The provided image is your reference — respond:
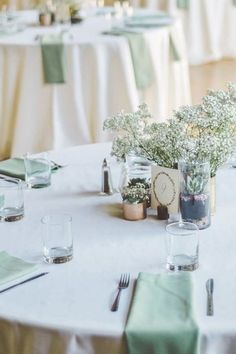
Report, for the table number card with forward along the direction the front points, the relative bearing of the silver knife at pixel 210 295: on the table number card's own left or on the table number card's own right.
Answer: on the table number card's own left

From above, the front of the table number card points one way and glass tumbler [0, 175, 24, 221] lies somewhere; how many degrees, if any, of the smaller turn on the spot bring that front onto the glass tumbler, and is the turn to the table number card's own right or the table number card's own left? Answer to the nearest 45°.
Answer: approximately 45° to the table number card's own right

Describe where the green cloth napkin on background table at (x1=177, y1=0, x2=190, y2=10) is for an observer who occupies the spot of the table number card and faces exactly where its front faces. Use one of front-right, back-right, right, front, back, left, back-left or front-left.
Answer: back-right

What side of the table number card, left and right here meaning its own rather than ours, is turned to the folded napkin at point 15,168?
right

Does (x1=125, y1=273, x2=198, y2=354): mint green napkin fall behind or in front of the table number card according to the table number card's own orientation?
in front

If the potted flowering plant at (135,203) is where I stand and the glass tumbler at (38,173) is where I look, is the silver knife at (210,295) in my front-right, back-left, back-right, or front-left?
back-left

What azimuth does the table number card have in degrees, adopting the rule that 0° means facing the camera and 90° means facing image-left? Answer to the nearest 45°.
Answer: approximately 45°
